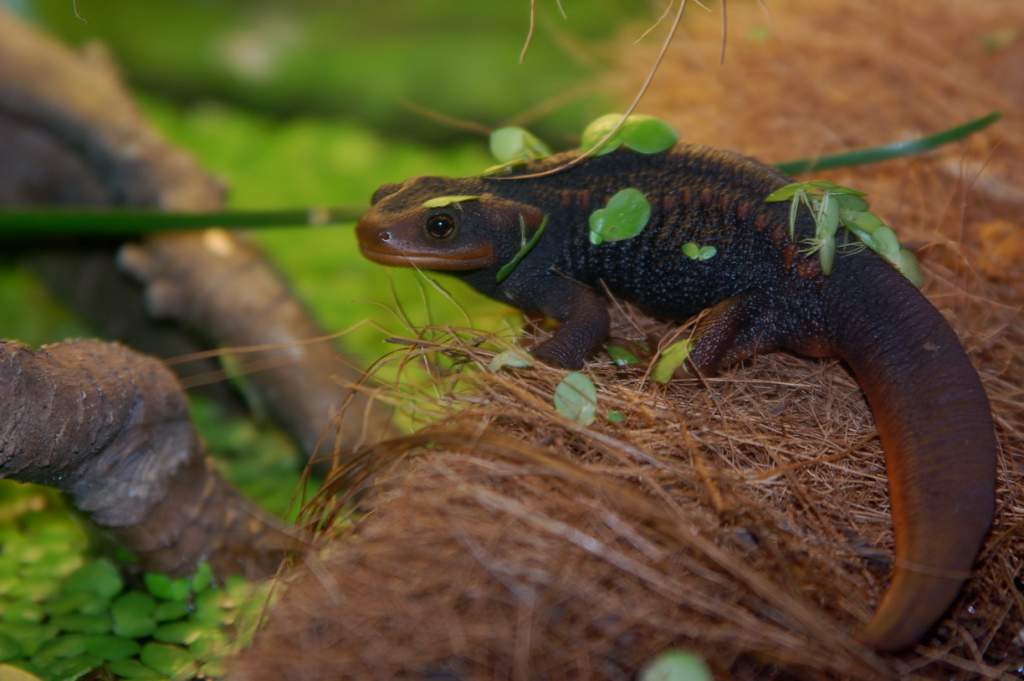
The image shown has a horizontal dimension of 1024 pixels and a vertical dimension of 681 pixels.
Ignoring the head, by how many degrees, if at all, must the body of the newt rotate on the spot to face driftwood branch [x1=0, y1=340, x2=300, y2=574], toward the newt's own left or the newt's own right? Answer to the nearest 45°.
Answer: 0° — it already faces it

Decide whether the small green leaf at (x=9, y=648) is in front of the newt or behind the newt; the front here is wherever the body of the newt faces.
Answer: in front

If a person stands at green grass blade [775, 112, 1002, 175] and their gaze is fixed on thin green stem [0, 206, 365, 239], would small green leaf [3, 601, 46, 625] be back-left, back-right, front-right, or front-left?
front-left

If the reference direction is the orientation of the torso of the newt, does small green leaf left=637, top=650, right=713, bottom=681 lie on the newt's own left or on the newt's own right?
on the newt's own left

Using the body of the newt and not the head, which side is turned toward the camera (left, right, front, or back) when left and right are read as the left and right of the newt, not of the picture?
left

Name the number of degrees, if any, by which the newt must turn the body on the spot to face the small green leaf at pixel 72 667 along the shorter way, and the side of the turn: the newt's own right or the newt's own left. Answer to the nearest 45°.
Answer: approximately 45° to the newt's own left

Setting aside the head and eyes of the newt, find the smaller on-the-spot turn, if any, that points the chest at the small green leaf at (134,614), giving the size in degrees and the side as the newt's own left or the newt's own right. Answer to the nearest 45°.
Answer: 0° — it already faces it

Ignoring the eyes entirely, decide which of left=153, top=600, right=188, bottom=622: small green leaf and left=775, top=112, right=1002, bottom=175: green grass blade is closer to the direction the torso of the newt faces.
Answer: the small green leaf

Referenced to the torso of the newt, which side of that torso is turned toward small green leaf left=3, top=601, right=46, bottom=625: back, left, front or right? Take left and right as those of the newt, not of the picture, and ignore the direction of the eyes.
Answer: front

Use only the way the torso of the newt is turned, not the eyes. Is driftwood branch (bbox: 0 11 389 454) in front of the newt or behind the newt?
in front

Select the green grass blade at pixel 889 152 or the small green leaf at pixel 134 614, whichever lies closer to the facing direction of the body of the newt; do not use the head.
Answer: the small green leaf
